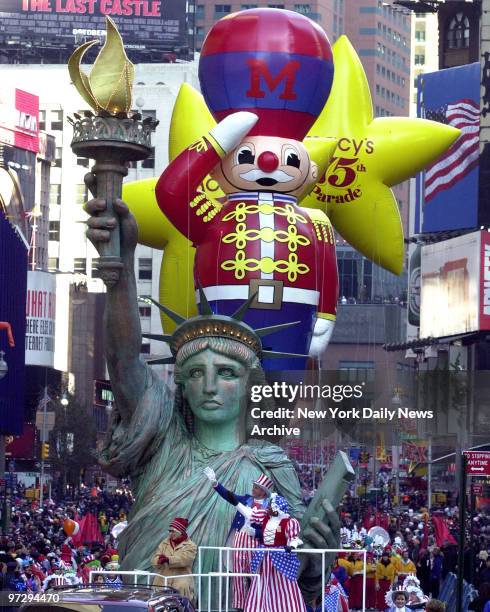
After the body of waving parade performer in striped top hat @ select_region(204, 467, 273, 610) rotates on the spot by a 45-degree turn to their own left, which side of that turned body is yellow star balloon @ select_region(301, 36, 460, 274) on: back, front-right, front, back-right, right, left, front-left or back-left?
back

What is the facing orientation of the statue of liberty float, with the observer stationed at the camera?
facing the viewer

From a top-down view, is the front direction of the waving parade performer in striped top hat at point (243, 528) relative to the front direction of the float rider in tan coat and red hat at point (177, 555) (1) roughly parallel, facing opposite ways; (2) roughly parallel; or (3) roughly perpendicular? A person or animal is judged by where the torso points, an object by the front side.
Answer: roughly parallel

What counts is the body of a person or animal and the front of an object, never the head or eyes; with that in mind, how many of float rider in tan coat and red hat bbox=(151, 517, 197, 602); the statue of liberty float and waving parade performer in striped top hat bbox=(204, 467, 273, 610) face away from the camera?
0

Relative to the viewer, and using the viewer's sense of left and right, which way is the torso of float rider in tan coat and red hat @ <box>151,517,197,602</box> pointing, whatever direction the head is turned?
facing the viewer and to the left of the viewer

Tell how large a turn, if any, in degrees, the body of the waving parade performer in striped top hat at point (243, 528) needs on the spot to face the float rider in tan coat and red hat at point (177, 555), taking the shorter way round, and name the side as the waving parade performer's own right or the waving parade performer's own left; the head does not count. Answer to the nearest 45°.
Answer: approximately 45° to the waving parade performer's own right

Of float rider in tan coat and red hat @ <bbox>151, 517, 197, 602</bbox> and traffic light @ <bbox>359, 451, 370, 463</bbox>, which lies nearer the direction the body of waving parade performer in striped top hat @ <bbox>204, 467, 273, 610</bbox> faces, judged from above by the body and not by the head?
the float rider in tan coat and red hat
